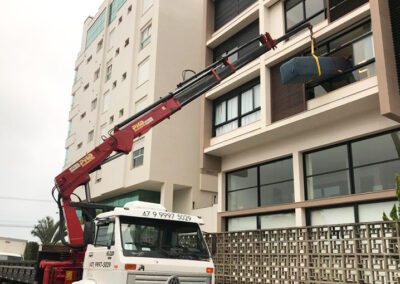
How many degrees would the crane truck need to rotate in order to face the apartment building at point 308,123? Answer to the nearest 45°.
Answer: approximately 90° to its left

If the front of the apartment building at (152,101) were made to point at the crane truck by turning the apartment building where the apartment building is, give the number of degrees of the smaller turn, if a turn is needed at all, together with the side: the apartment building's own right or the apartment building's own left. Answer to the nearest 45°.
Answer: approximately 45° to the apartment building's own left

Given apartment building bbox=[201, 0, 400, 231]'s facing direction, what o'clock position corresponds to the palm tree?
The palm tree is roughly at 3 o'clock from the apartment building.

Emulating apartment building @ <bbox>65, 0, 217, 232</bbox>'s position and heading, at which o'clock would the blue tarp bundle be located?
The blue tarp bundle is roughly at 10 o'clock from the apartment building.

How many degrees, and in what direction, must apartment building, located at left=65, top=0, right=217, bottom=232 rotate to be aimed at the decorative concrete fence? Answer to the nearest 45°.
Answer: approximately 45° to its left

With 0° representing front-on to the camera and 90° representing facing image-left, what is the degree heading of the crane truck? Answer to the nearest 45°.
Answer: approximately 315°

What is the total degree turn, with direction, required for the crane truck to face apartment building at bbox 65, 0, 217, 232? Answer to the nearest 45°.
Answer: approximately 135° to its left

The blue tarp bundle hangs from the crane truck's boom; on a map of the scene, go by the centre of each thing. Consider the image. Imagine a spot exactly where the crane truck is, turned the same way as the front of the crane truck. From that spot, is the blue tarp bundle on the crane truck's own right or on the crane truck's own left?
on the crane truck's own left

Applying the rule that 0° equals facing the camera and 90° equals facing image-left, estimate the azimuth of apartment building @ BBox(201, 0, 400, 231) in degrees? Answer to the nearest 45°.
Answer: approximately 45°

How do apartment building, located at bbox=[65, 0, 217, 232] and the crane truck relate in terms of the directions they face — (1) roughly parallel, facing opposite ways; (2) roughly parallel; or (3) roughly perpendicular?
roughly perpendicular
